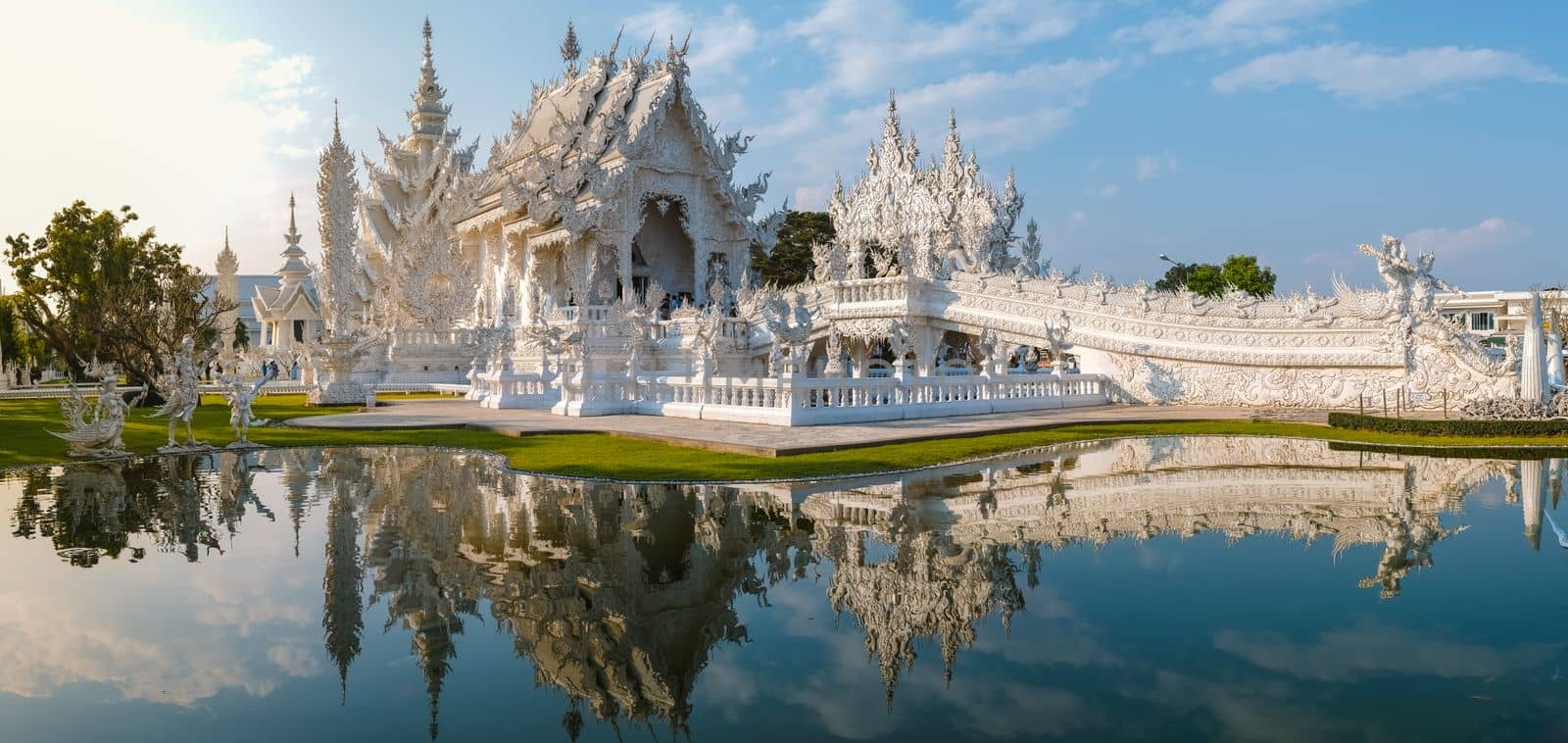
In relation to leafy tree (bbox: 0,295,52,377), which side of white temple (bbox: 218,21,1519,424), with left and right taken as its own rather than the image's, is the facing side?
back

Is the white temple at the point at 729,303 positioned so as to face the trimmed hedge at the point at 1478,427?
yes

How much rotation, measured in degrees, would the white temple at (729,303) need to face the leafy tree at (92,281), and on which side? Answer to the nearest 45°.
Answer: approximately 135° to its right

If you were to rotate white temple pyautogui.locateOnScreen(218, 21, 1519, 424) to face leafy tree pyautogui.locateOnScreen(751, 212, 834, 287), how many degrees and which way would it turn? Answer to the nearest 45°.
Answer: approximately 135° to its left

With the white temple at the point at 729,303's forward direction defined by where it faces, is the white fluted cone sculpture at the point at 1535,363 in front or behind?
in front

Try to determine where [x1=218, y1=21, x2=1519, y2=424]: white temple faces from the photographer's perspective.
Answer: facing the viewer and to the right of the viewer
